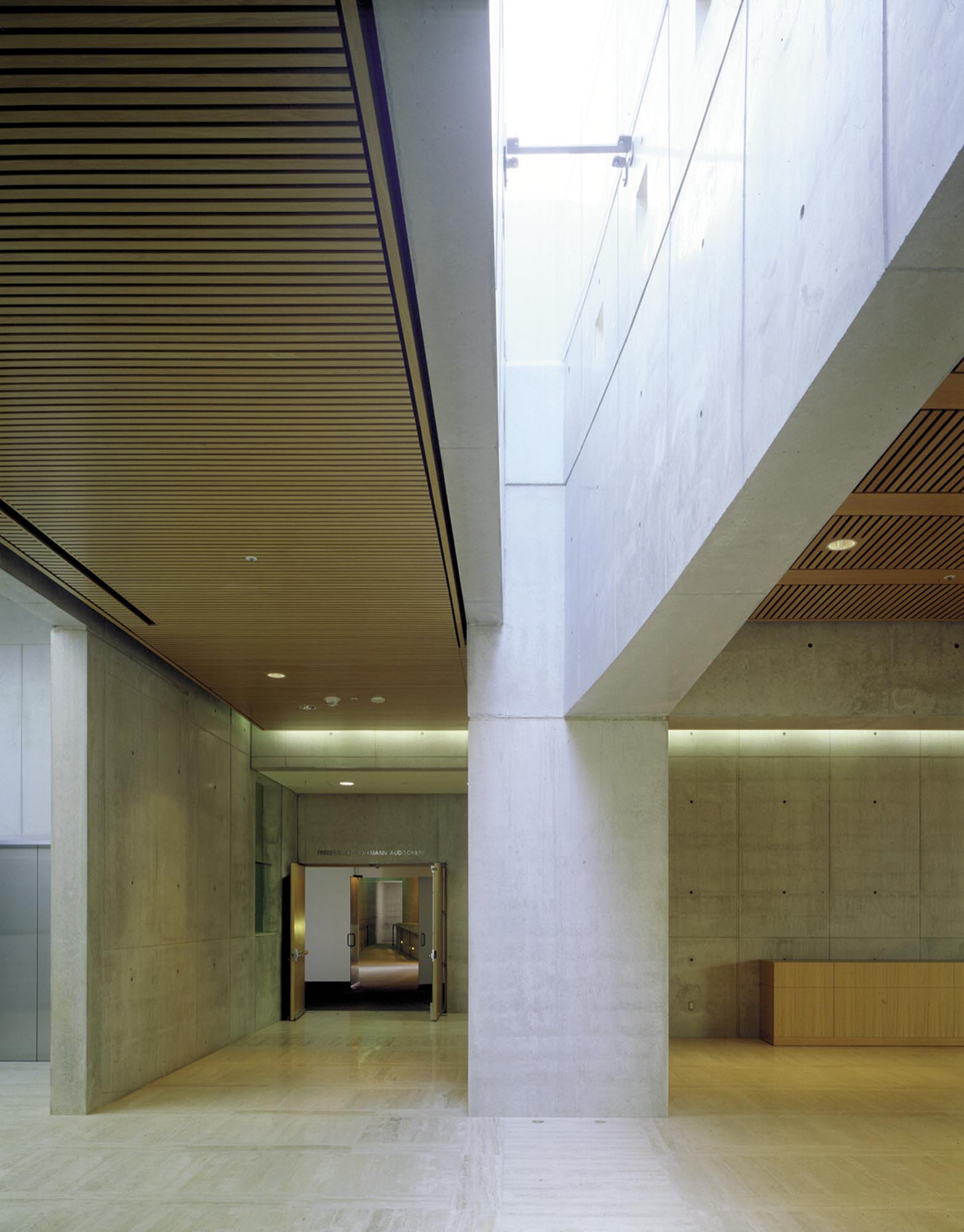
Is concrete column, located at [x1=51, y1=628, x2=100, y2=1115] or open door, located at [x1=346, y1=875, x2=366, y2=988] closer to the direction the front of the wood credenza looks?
the concrete column

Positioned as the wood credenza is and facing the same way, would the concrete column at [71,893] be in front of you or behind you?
in front

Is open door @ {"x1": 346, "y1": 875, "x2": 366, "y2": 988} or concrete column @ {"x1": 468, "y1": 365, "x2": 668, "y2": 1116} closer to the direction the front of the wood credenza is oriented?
the concrete column

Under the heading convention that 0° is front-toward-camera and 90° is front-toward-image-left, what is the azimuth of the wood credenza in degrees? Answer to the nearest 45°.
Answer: approximately 0°

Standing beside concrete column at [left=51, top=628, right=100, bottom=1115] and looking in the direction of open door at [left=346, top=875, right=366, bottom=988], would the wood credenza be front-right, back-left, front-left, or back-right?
front-right
